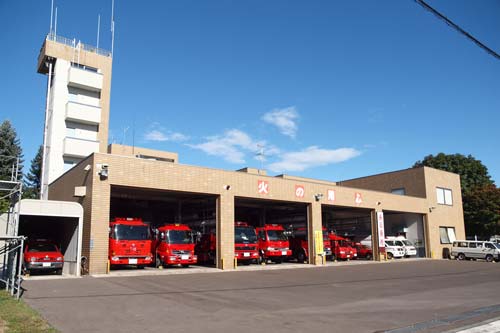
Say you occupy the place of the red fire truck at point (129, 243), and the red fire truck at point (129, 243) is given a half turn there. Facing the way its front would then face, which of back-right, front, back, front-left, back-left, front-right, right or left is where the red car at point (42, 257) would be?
left

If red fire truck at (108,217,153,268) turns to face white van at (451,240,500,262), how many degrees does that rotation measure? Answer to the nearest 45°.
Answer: approximately 90° to its left

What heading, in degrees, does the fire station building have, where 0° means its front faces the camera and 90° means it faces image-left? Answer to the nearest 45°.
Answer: approximately 315°

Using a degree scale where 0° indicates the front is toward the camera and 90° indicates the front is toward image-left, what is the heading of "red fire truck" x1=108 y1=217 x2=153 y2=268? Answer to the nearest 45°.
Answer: approximately 0°

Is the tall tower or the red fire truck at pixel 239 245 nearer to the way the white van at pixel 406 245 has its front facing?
the red fire truck

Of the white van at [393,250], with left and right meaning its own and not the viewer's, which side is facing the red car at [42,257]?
right

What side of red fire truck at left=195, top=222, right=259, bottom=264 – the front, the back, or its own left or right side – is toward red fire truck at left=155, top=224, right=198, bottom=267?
right

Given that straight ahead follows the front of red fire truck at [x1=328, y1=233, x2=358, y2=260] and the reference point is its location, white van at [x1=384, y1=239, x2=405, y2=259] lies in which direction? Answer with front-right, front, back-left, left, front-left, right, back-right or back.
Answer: left

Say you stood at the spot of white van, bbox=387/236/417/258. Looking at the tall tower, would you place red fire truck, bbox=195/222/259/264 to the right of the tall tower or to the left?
left

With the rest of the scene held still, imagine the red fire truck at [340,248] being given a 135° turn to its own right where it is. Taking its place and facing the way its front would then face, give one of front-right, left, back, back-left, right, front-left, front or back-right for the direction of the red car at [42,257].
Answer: front-left

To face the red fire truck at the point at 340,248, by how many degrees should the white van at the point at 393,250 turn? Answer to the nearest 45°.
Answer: approximately 90° to its right

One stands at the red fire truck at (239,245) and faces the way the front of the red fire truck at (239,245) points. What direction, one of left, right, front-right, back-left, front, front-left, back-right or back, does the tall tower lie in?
back

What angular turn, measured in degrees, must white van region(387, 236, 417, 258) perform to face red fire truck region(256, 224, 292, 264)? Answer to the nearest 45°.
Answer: approximately 90° to its right
